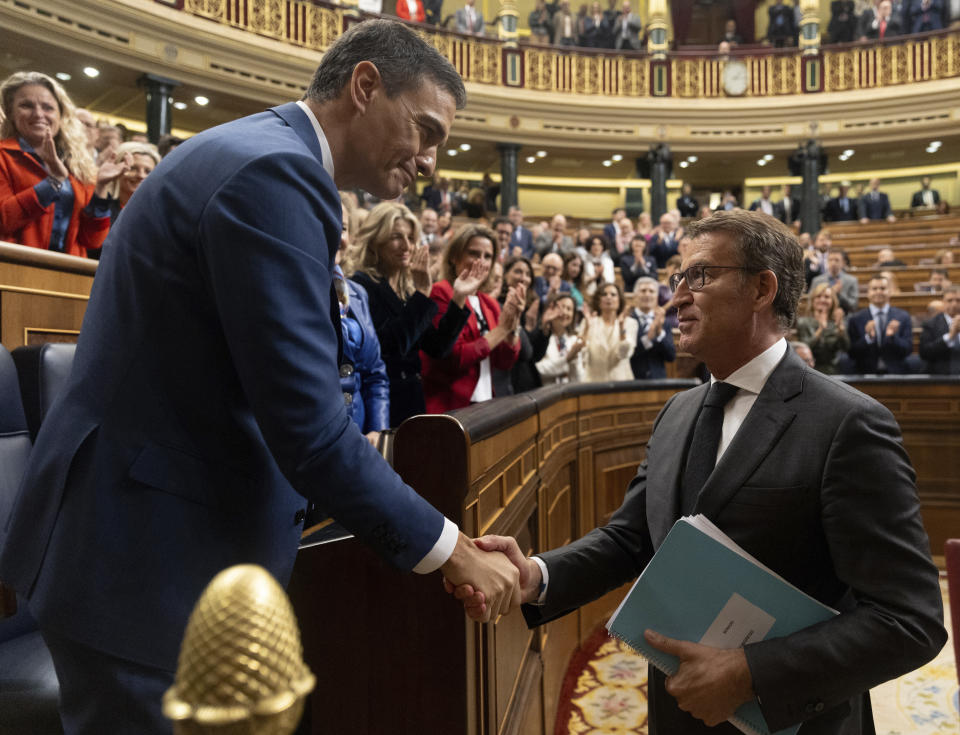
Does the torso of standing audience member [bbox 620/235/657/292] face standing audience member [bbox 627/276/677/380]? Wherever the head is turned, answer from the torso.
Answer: yes

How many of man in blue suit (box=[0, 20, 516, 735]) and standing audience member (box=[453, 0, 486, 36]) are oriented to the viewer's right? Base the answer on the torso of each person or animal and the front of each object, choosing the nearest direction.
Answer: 1

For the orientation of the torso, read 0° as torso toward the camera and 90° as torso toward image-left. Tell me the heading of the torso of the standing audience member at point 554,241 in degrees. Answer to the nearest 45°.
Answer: approximately 0°

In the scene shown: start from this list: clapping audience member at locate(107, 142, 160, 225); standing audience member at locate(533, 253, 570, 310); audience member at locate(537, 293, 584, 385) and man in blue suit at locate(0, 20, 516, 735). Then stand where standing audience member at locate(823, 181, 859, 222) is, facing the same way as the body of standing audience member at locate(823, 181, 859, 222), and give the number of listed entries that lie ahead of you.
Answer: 4

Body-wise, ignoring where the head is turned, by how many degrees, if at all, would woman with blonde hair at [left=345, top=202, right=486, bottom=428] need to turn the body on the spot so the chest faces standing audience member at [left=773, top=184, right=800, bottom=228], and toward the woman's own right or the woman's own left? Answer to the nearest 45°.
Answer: approximately 90° to the woman's own left

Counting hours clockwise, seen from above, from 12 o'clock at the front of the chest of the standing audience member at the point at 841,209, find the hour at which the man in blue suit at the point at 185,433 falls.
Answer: The man in blue suit is roughly at 12 o'clock from the standing audience member.

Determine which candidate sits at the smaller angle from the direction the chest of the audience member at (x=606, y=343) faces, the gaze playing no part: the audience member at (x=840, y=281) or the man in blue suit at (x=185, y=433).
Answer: the man in blue suit
